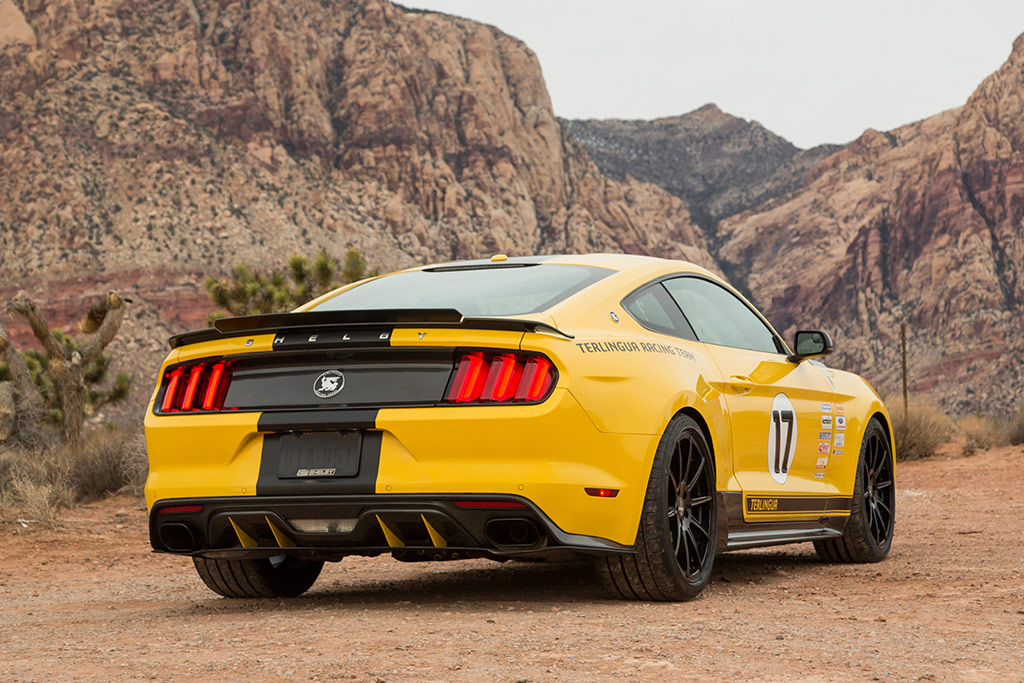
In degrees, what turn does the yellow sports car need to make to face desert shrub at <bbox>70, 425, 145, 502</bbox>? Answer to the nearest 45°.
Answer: approximately 90° to its left

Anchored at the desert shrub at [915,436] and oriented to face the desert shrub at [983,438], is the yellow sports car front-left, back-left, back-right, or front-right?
back-right

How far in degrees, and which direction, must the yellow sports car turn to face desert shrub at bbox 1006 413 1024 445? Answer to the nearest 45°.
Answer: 0° — it already faces it

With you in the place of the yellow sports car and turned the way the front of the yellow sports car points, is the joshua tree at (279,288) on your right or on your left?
on your left

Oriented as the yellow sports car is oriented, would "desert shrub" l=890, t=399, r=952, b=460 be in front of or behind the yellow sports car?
in front

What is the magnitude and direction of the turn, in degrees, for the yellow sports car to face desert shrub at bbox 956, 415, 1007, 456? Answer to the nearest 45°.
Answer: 0° — it already faces it

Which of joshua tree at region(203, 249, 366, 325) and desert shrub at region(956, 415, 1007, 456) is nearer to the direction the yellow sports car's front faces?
the desert shrub

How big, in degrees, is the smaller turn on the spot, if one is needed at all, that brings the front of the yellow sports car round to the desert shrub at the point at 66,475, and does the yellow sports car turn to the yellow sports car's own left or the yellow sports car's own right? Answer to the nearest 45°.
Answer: approximately 90° to the yellow sports car's own left

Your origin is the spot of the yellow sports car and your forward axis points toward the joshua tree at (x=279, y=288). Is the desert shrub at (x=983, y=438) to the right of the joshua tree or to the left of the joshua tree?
right

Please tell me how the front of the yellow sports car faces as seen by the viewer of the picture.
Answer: facing away from the viewer and to the right of the viewer

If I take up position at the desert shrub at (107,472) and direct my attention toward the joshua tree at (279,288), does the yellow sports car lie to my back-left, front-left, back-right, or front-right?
back-right
